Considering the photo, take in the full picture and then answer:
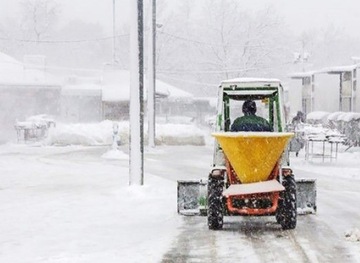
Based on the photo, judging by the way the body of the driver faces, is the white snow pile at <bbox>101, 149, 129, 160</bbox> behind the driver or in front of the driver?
in front

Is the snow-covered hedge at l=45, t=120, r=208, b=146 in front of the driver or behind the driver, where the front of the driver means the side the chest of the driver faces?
in front

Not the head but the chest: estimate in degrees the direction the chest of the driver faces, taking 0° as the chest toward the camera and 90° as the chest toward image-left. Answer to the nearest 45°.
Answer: approximately 180°

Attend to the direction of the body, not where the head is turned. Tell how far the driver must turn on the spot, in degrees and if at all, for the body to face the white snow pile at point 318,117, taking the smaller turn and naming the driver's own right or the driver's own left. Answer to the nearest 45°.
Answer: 0° — they already face it
